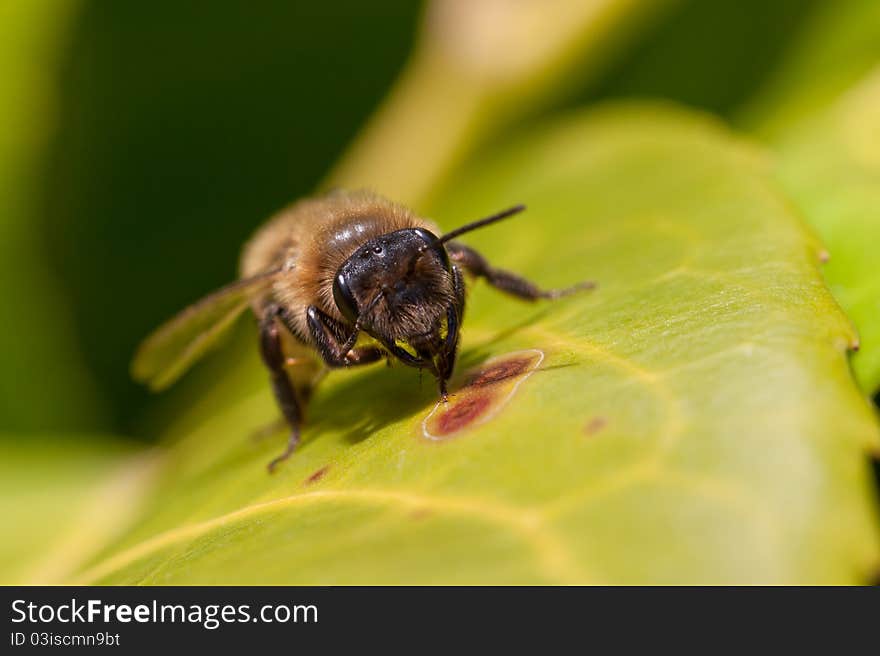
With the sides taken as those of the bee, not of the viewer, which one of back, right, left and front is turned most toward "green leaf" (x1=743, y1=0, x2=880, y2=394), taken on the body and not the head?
left

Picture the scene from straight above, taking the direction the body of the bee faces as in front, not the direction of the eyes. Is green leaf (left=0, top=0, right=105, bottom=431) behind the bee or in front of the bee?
behind

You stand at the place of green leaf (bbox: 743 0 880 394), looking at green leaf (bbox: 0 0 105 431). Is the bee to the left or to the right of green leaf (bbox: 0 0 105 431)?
left

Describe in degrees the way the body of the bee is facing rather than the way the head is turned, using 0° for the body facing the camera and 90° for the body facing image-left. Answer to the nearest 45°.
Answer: approximately 315°
